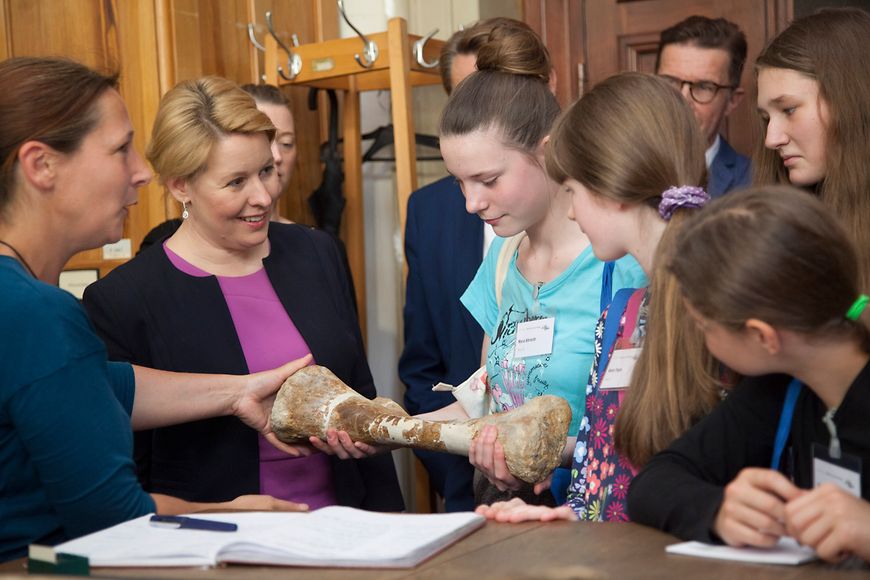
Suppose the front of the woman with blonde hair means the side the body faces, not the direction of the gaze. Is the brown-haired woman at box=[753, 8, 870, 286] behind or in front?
in front

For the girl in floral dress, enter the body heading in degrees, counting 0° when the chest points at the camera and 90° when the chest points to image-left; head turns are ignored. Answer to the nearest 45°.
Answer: approximately 90°

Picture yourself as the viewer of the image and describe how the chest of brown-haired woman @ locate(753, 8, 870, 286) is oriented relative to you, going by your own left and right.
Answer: facing the viewer and to the left of the viewer

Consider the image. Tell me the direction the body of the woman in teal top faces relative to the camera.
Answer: to the viewer's right

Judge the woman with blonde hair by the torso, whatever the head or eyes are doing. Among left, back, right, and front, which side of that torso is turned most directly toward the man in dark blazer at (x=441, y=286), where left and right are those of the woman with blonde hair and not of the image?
left

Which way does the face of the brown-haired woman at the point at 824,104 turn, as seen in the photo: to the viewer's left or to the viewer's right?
to the viewer's left

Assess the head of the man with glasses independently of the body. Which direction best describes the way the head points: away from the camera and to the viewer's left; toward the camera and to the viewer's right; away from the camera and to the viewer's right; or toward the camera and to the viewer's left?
toward the camera and to the viewer's left

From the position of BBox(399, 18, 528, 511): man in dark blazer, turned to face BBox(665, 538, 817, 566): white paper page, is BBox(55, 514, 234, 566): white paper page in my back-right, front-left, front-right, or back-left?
front-right

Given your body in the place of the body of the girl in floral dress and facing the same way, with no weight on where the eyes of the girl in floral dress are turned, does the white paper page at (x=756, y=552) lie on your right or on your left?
on your left

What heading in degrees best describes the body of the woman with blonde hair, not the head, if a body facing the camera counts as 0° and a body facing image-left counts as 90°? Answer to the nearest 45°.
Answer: approximately 315°

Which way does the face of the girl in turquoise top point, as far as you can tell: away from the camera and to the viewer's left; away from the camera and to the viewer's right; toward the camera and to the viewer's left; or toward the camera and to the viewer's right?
toward the camera and to the viewer's left

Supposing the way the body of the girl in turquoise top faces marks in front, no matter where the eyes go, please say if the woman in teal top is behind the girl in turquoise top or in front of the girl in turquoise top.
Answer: in front

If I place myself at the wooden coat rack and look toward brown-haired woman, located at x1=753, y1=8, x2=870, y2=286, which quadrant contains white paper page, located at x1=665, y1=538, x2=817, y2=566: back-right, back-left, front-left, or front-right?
front-right

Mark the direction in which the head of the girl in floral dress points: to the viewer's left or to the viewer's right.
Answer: to the viewer's left

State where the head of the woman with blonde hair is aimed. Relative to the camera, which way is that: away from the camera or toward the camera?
toward the camera
